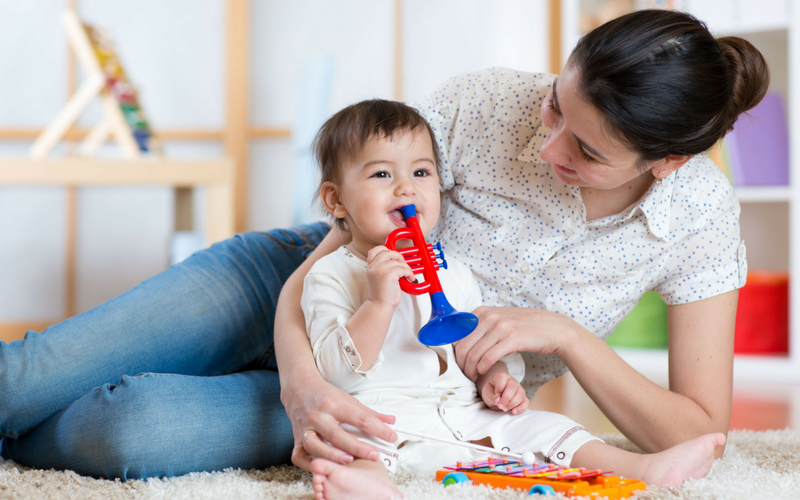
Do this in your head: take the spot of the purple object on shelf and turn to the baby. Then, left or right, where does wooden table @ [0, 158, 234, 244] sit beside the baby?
right

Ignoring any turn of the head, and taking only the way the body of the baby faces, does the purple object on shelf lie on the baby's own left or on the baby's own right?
on the baby's own left

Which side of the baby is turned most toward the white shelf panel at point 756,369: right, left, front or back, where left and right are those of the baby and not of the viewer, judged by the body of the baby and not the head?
left

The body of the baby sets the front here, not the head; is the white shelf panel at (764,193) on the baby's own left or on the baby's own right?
on the baby's own left

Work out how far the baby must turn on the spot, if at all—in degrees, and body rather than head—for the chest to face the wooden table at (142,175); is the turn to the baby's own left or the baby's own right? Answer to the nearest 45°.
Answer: approximately 180°

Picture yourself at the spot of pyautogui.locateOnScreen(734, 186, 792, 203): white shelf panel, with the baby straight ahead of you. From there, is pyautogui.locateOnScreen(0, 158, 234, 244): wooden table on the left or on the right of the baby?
right

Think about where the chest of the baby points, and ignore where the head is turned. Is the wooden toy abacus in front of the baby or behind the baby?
behind
